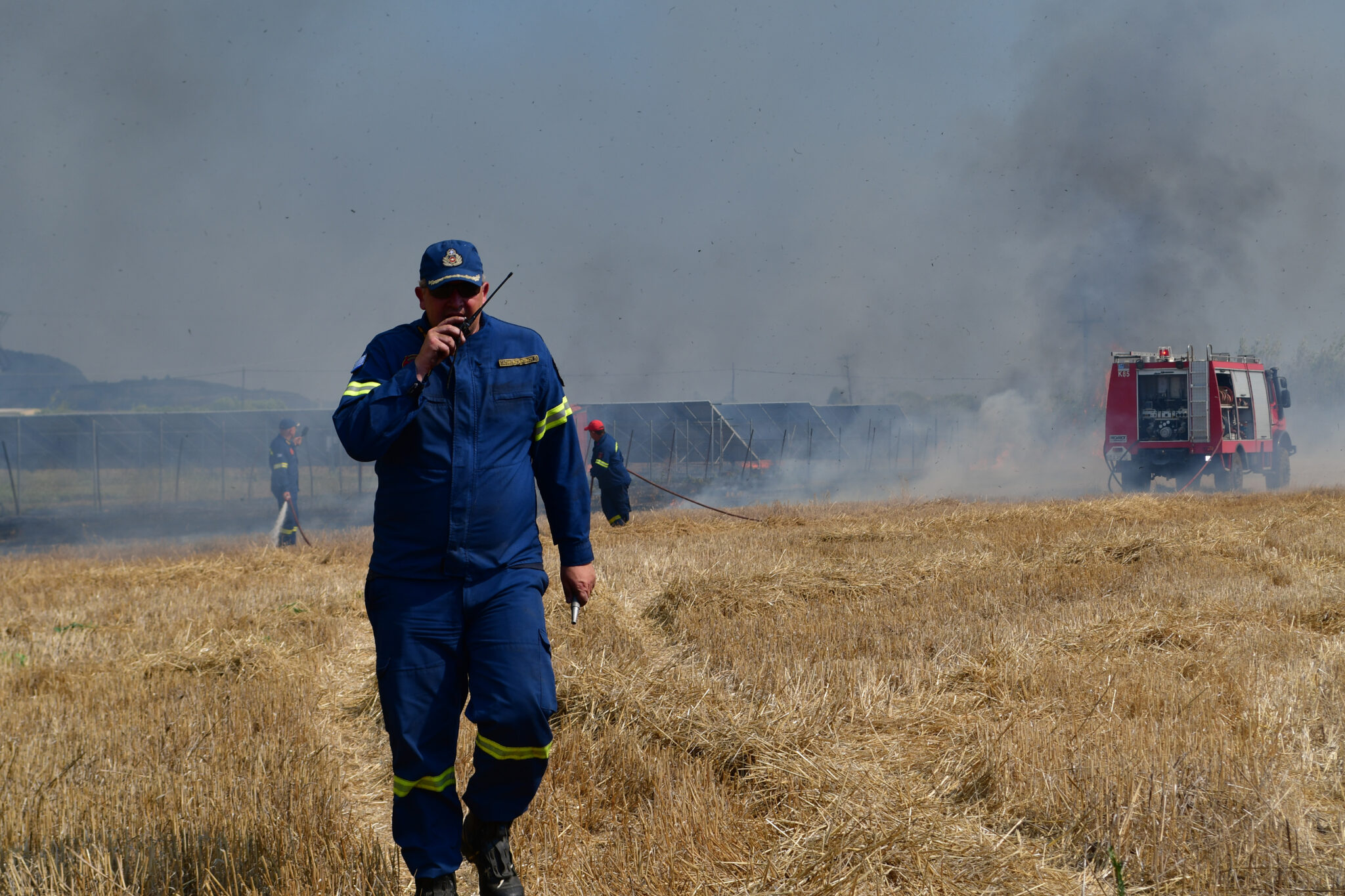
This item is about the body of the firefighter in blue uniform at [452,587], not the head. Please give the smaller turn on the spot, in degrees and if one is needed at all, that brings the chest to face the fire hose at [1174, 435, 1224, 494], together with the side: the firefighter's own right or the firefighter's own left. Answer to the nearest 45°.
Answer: approximately 135° to the firefighter's own left

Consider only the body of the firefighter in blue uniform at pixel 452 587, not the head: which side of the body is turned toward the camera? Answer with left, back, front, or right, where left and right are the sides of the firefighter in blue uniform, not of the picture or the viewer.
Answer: front

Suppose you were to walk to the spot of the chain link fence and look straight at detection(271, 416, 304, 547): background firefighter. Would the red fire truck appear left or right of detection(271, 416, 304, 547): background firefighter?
left

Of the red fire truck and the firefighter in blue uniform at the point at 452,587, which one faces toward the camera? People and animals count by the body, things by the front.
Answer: the firefighter in blue uniform

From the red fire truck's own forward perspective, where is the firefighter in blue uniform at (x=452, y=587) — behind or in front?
behind

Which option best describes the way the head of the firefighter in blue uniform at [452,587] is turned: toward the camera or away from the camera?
toward the camera

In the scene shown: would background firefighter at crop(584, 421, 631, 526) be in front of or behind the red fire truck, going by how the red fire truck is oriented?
behind

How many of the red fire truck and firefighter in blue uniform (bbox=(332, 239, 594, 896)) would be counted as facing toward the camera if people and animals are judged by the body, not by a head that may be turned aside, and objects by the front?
1

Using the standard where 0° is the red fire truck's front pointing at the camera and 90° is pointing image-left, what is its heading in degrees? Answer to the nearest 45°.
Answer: approximately 225°

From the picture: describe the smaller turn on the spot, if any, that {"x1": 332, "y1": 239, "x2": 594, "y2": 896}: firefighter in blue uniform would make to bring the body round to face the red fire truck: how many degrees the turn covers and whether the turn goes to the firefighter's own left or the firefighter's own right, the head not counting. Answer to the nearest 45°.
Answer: approximately 135° to the firefighter's own left

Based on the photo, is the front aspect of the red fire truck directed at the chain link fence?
no

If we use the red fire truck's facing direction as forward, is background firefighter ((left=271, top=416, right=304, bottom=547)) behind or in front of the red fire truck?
behind

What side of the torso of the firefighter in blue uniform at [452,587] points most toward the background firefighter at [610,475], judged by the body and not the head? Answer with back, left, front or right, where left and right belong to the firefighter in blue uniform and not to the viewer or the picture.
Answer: back

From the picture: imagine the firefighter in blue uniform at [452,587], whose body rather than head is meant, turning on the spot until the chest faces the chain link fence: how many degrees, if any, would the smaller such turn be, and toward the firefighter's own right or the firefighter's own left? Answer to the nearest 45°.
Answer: approximately 180°

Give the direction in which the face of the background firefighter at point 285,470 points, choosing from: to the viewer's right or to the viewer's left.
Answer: to the viewer's right
